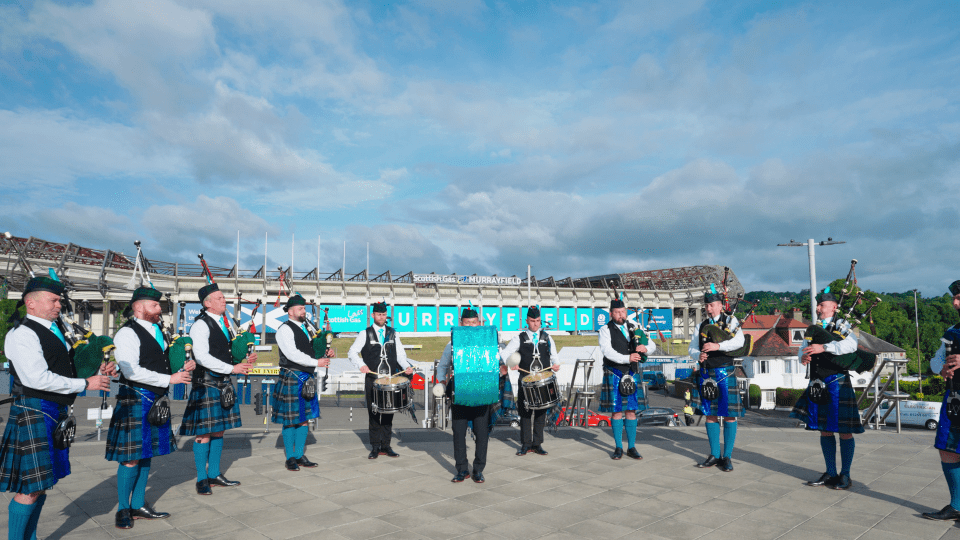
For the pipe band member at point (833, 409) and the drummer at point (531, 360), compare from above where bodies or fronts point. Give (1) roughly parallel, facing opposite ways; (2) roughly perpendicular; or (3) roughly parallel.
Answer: roughly perpendicular

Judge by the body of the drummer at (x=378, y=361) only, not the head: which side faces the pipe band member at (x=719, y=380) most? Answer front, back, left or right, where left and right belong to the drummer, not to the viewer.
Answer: left

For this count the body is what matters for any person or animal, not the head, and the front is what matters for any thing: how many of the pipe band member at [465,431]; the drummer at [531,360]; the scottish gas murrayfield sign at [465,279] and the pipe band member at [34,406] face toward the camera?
3

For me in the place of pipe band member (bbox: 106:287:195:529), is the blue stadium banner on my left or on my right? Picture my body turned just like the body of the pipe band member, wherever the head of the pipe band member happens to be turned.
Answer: on my left

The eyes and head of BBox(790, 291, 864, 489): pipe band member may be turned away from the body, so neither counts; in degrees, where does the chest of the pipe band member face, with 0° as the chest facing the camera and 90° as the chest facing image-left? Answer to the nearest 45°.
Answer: approximately 45°

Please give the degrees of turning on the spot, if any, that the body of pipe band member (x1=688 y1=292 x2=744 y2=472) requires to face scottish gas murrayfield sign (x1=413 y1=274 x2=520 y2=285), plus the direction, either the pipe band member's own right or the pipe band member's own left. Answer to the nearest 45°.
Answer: approximately 90° to the pipe band member's own right

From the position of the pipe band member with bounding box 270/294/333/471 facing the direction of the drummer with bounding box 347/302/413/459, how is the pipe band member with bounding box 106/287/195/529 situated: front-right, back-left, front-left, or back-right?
back-right

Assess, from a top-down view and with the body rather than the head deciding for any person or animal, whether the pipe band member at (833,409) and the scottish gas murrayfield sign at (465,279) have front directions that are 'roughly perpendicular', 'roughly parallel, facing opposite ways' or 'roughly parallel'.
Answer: roughly perpendicular

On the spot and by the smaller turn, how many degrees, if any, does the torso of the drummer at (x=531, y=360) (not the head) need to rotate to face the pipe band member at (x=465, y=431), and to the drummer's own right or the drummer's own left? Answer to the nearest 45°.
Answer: approximately 45° to the drummer's own right

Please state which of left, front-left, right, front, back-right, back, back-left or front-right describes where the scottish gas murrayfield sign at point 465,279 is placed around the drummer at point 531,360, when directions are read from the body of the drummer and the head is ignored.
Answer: back

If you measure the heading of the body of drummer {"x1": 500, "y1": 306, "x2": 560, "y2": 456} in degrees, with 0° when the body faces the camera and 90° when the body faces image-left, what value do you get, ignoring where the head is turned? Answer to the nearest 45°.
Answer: approximately 0°

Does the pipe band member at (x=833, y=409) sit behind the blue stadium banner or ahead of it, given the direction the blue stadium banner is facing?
ahead

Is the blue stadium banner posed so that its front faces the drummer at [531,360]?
yes

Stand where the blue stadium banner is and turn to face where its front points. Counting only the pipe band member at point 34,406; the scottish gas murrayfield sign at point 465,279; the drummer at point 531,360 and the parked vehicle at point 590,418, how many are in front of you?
3
